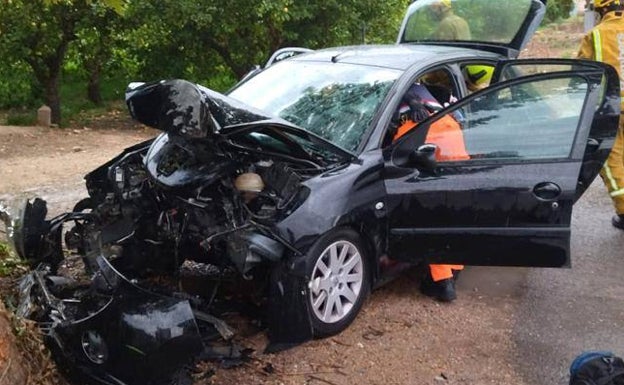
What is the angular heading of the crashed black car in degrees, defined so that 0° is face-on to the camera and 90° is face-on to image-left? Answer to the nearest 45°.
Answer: approximately 45°

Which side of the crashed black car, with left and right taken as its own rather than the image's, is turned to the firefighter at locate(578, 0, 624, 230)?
back

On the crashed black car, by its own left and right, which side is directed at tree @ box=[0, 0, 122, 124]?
right

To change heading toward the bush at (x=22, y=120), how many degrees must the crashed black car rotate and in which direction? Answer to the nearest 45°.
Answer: approximately 90° to its right
